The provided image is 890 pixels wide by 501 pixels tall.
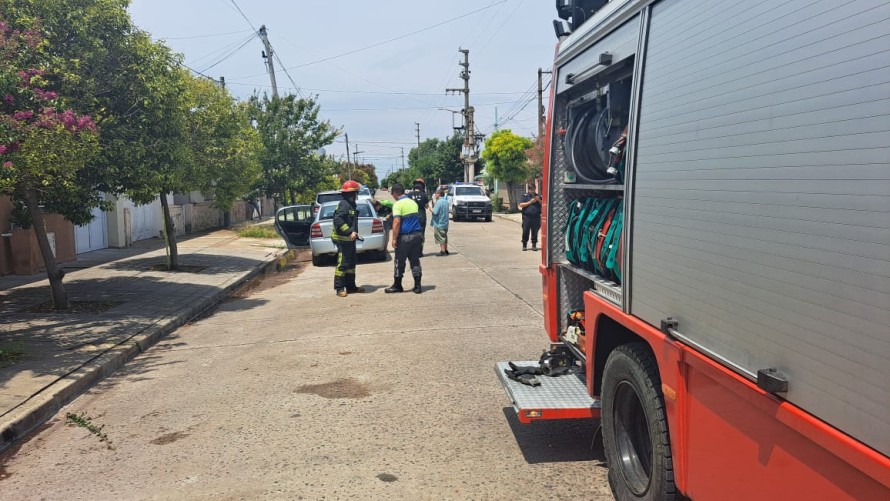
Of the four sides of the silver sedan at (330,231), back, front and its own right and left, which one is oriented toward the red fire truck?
back

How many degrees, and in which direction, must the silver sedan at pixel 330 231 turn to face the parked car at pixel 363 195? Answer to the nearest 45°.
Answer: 0° — it already faces it

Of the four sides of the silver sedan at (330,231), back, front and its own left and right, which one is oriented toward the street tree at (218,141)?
left

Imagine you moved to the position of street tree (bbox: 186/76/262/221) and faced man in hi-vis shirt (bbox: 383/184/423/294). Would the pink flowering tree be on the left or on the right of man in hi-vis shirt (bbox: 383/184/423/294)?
right

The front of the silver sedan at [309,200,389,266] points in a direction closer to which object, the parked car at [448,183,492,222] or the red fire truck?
the parked car

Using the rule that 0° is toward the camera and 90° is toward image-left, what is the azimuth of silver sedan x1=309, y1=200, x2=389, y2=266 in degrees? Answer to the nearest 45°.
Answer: approximately 180°

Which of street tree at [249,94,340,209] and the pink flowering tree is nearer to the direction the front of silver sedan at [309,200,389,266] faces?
the street tree
